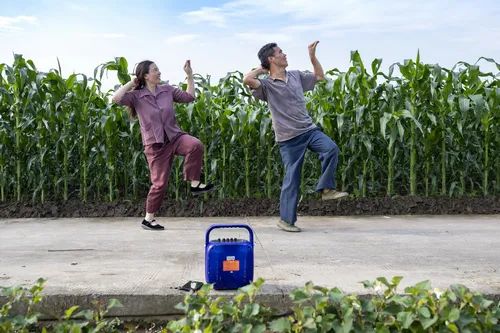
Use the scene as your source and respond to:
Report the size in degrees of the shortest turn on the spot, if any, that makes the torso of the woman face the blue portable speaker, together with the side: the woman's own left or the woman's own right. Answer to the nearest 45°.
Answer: approximately 45° to the woman's own right

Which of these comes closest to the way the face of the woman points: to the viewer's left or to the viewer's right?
to the viewer's right

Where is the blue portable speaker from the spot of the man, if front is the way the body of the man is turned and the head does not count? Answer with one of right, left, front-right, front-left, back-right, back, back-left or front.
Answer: front-right

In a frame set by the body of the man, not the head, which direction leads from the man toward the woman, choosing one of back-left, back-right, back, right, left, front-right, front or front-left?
back-right

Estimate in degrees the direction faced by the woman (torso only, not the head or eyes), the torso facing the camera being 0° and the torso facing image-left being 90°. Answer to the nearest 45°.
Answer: approximately 315°
